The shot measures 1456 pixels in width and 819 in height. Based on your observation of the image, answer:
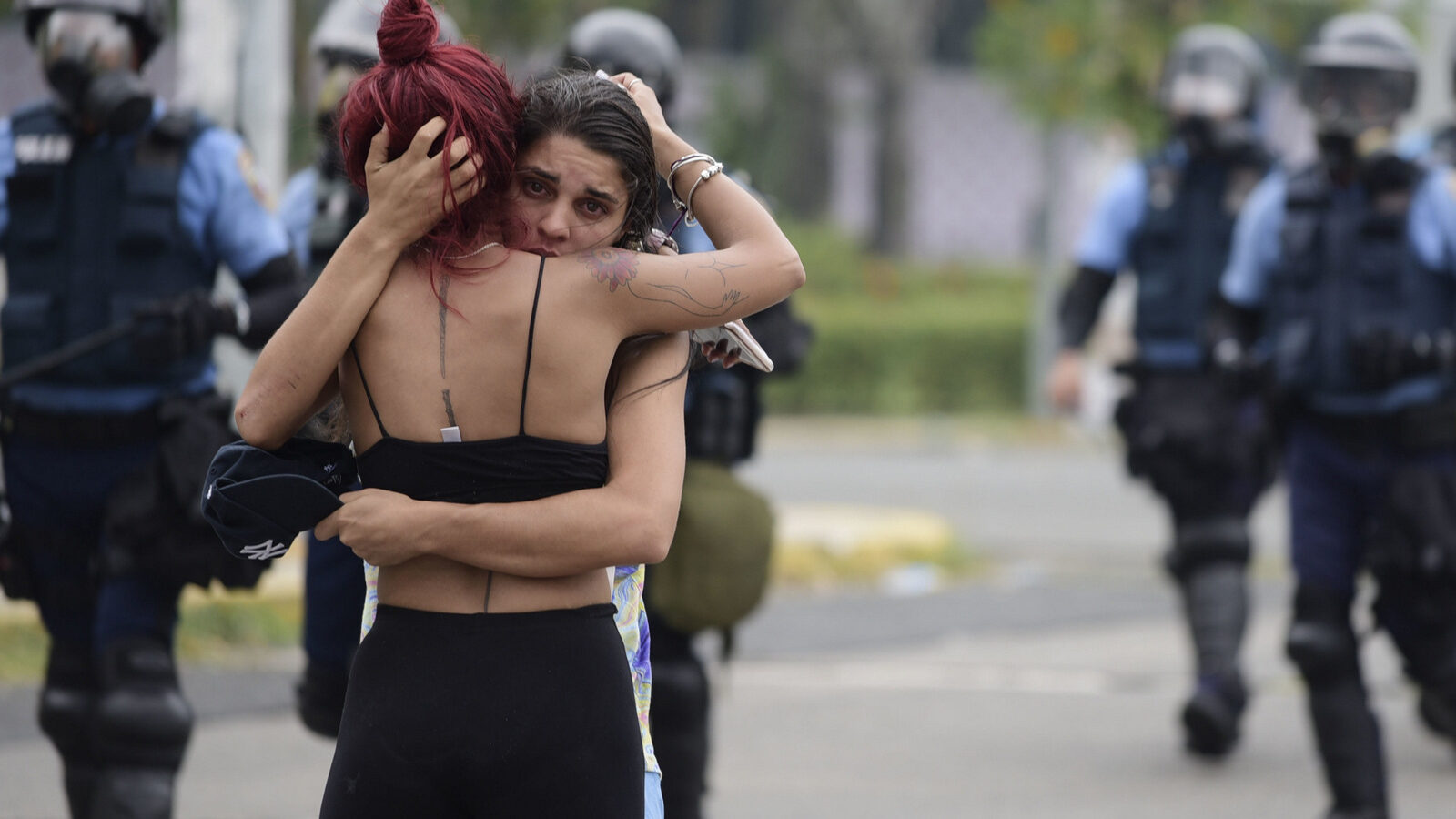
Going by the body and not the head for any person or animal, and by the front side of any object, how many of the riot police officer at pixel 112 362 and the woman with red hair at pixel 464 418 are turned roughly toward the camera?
1

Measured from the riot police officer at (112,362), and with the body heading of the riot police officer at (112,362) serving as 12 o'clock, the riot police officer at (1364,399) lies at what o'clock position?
the riot police officer at (1364,399) is roughly at 9 o'clock from the riot police officer at (112,362).

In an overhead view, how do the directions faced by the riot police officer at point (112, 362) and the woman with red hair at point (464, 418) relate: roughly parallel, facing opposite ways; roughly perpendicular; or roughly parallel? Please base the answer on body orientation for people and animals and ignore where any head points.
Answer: roughly parallel, facing opposite ways

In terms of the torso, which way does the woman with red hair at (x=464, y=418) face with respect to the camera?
away from the camera

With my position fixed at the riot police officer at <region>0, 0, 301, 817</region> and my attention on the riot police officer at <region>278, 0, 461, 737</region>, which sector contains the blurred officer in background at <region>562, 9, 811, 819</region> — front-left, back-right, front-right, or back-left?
front-right

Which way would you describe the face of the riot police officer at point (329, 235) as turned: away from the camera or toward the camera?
toward the camera

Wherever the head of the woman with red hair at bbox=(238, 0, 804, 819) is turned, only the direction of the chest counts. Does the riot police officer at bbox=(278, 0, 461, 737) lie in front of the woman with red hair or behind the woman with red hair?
in front

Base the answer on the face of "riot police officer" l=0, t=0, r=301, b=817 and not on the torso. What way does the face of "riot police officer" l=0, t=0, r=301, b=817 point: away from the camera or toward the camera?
toward the camera

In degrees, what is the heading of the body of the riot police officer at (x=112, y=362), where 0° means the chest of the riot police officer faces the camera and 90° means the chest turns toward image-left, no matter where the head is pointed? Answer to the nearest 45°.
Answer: approximately 0°

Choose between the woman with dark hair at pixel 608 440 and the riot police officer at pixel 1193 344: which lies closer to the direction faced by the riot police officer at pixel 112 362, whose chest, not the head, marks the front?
the woman with dark hair

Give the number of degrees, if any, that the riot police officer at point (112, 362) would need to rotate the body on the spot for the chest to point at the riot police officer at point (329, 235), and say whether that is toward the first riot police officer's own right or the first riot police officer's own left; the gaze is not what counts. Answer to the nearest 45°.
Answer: approximately 135° to the first riot police officer's own left

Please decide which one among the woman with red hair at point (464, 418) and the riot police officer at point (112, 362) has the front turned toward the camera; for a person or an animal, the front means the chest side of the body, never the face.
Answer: the riot police officer

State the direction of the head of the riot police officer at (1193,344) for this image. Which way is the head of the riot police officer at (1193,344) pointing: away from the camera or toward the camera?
toward the camera

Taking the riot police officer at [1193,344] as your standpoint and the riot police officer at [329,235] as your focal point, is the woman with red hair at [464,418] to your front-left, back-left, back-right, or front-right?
front-left
